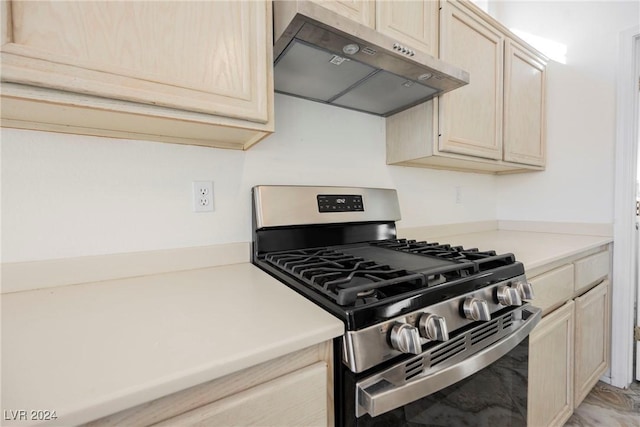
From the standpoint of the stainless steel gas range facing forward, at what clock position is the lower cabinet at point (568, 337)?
The lower cabinet is roughly at 9 o'clock from the stainless steel gas range.

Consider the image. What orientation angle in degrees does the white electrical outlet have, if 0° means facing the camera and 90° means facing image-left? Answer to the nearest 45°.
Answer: approximately 0°

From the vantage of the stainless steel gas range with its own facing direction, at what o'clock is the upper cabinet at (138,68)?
The upper cabinet is roughly at 4 o'clock from the stainless steel gas range.

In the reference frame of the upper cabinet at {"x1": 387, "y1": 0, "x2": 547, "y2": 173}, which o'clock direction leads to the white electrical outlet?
The white electrical outlet is roughly at 3 o'clock from the upper cabinet.

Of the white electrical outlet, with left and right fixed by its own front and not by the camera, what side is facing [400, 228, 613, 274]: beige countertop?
left
